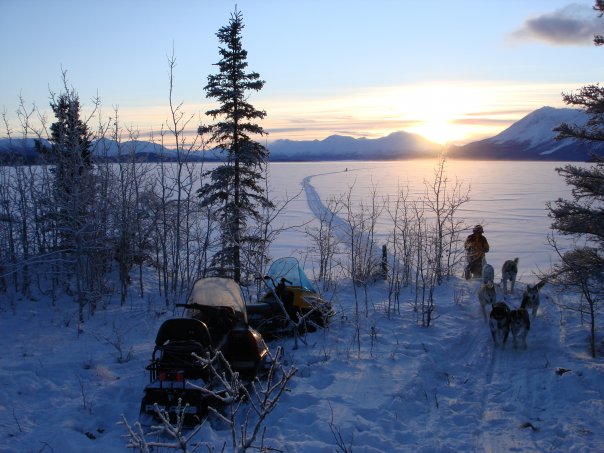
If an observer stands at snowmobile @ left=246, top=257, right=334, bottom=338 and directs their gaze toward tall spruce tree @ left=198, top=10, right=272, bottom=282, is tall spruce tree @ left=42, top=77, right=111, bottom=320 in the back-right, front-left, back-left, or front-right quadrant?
front-left

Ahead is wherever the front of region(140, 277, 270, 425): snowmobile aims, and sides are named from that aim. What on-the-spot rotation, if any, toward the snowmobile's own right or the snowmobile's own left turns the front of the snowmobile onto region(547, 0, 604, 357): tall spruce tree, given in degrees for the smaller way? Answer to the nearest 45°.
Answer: approximately 45° to the snowmobile's own right

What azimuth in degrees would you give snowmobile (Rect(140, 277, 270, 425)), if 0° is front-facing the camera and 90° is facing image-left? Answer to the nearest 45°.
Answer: approximately 225°

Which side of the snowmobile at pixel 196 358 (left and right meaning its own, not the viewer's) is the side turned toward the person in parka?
front

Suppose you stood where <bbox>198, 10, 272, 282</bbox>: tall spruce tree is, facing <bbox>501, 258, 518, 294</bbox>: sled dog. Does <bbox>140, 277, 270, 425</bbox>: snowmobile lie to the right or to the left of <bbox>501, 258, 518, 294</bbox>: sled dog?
right

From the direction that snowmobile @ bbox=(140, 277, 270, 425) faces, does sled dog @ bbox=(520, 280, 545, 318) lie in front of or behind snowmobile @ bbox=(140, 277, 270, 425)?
in front

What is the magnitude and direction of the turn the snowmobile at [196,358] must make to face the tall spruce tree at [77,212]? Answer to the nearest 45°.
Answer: approximately 45° to its left

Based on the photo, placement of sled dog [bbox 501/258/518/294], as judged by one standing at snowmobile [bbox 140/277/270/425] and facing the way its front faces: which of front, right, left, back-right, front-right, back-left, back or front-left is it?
front

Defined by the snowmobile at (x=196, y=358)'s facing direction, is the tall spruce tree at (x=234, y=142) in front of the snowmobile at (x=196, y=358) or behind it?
in front
